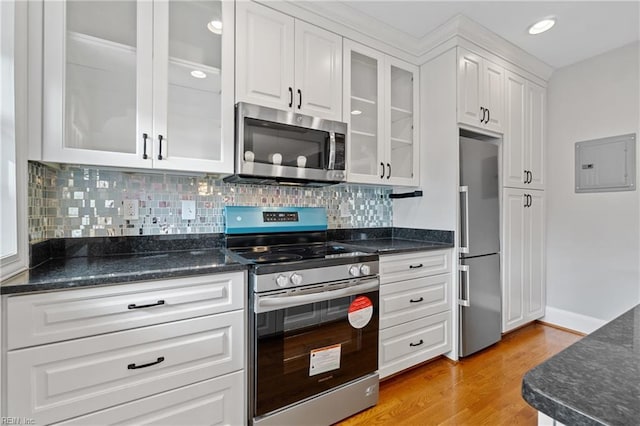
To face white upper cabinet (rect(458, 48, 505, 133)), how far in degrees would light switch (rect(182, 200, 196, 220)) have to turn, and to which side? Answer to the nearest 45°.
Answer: approximately 90° to its left

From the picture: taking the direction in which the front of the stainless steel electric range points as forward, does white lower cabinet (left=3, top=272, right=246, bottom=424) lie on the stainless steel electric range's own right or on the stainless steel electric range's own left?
on the stainless steel electric range's own right

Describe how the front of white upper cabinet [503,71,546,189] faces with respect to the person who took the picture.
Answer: facing the viewer and to the right of the viewer

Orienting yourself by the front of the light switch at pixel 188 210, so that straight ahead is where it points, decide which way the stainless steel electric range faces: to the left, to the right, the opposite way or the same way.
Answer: the same way

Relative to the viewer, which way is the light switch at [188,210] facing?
toward the camera

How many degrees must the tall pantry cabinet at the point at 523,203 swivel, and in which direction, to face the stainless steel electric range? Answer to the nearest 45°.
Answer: approximately 90° to its right

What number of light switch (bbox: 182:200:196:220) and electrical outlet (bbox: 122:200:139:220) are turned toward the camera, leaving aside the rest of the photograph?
2

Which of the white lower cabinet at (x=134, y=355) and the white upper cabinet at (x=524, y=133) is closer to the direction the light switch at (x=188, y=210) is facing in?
the white lower cabinet

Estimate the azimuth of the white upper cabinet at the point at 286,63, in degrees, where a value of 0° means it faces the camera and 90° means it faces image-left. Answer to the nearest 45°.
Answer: approximately 315°

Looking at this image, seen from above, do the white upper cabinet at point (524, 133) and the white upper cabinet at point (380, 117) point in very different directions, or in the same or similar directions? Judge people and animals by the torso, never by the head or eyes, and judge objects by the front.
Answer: same or similar directions

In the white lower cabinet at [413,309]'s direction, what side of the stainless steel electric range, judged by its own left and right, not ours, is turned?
left

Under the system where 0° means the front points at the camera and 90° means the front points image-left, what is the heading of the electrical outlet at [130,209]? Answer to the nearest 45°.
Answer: approximately 0°

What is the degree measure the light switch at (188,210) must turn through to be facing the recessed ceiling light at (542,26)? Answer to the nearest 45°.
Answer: approximately 90° to its left

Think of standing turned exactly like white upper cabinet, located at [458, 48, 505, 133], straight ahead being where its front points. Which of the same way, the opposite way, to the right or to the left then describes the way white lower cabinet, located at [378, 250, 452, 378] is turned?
the same way
